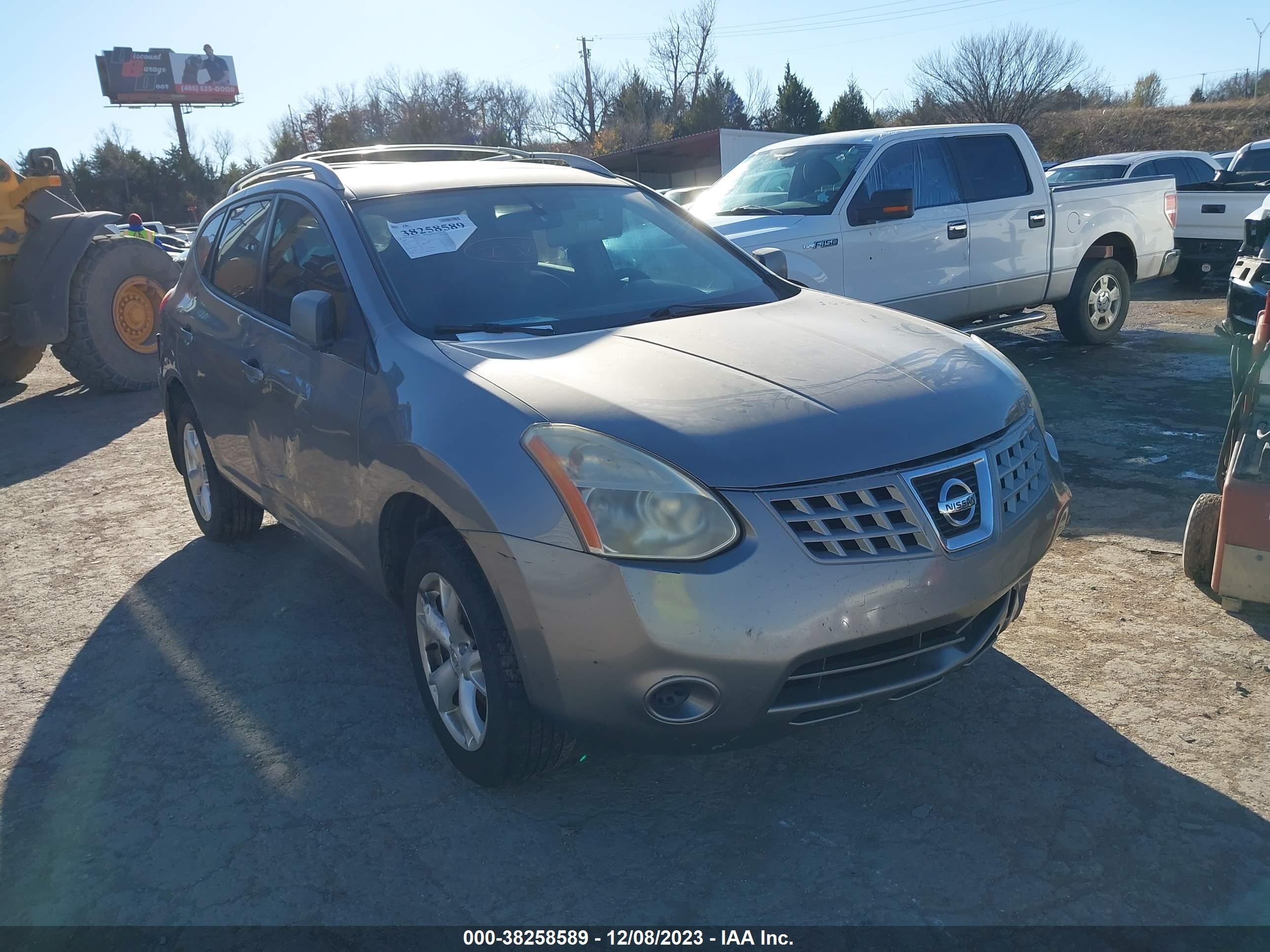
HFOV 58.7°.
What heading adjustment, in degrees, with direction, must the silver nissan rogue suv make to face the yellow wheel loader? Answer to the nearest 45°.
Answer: approximately 180°

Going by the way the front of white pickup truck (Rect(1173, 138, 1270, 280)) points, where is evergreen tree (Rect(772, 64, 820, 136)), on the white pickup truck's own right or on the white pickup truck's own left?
on the white pickup truck's own left

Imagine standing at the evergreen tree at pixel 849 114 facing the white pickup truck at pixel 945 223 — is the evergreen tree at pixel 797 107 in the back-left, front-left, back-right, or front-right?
back-right

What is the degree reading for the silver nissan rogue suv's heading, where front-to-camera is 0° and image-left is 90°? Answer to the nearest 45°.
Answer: approximately 315°

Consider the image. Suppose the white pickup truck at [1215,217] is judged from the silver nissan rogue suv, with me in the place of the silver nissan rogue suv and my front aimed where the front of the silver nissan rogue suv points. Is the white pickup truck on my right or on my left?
on my left

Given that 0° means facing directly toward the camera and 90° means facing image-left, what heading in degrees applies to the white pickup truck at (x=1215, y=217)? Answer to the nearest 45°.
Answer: approximately 225°

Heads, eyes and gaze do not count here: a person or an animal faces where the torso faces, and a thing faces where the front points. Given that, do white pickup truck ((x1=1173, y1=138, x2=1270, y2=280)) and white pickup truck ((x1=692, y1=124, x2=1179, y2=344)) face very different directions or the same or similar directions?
very different directions

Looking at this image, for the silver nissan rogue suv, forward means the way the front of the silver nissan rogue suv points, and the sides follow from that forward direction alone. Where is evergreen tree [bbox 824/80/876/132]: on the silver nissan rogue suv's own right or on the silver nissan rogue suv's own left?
on the silver nissan rogue suv's own left

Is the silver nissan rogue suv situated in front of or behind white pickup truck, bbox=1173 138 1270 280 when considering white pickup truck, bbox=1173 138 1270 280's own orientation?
behind

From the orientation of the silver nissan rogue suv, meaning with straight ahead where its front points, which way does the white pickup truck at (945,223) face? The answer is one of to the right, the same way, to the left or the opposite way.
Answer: to the right
